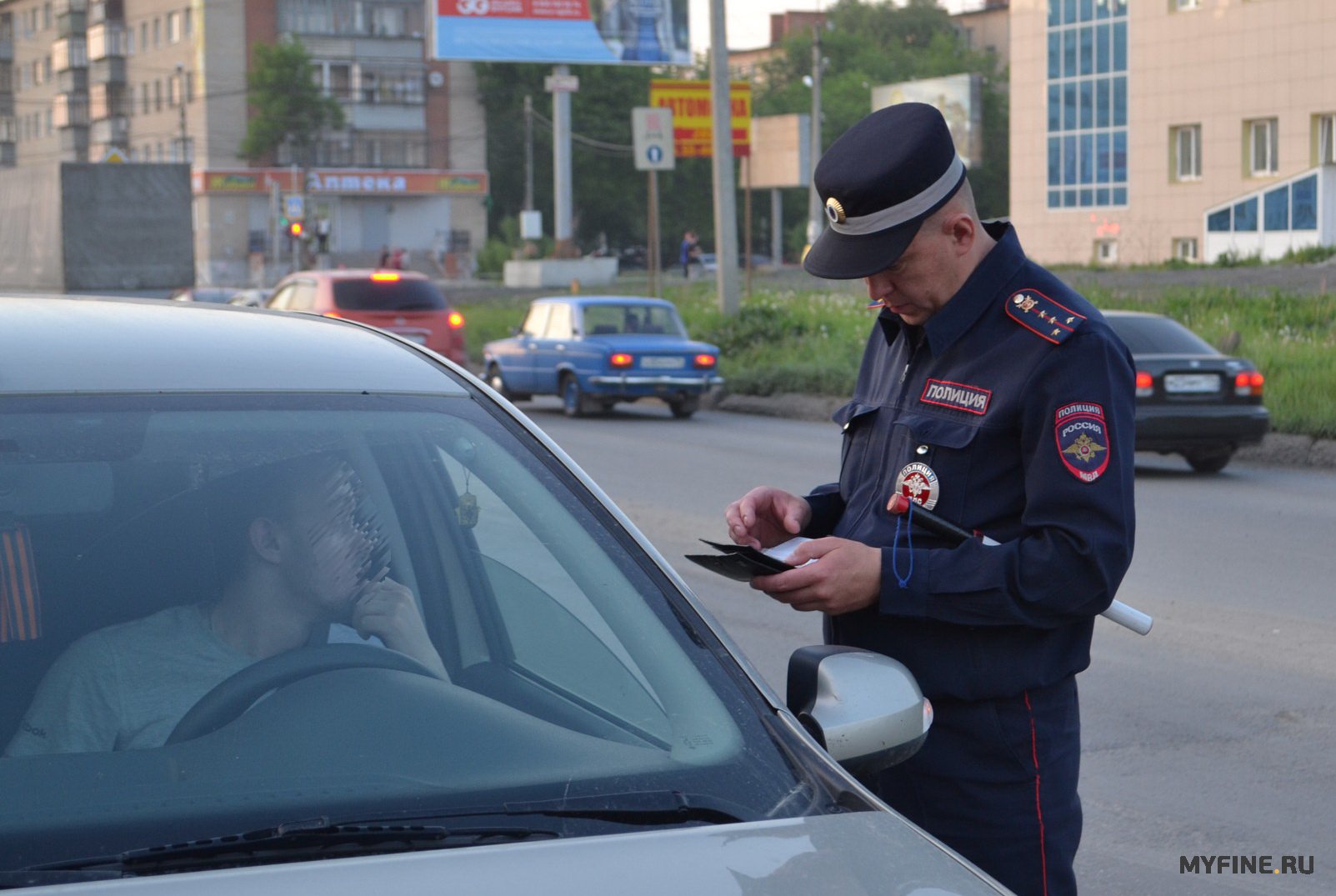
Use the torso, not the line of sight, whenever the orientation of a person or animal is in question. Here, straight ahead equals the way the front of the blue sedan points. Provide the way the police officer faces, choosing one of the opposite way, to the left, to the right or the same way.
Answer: to the left

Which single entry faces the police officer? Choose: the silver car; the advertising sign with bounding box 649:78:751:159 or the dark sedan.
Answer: the advertising sign

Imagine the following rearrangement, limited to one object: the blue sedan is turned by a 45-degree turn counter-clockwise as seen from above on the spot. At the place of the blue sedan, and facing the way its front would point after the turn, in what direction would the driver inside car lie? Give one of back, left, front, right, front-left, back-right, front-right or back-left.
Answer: left

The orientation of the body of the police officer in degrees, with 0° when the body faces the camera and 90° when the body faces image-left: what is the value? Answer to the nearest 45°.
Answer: approximately 45°

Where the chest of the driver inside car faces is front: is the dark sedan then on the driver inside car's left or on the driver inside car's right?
on the driver inside car's left

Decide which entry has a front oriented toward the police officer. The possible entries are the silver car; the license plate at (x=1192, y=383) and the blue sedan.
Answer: the license plate

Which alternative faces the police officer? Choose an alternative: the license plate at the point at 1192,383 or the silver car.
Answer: the license plate

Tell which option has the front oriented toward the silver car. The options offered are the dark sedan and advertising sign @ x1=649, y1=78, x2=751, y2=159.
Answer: the advertising sign

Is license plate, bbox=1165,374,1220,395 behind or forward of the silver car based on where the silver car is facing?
behind

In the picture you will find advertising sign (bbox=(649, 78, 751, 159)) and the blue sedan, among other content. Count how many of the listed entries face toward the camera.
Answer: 1

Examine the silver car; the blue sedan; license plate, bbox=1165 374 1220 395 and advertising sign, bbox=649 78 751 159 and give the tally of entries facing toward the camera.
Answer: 3
